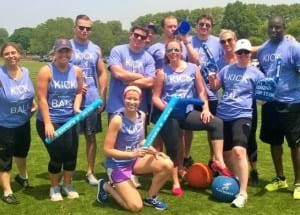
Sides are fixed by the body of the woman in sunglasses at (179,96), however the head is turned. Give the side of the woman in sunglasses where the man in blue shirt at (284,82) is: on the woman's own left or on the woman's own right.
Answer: on the woman's own left

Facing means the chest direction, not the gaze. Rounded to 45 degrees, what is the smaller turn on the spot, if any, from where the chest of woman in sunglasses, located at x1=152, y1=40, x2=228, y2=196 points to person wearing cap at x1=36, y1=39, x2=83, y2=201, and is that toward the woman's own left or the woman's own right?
approximately 90° to the woman's own right

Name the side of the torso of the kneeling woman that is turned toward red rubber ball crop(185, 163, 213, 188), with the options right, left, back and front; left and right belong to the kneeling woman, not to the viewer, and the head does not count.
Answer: left

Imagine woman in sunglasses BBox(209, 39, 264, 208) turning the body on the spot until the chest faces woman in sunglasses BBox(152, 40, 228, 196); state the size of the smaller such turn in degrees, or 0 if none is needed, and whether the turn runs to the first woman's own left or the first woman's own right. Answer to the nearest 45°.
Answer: approximately 90° to the first woman's own right

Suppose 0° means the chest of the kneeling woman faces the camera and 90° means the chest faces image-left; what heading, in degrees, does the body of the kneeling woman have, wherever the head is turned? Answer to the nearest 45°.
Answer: approximately 315°

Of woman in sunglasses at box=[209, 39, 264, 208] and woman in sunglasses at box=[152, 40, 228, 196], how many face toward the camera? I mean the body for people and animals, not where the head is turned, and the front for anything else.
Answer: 2

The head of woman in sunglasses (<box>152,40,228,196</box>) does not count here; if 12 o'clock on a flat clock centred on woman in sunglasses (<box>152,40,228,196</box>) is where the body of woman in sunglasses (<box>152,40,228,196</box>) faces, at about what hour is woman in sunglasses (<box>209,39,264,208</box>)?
woman in sunglasses (<box>209,39,264,208</box>) is roughly at 9 o'clock from woman in sunglasses (<box>152,40,228,196</box>).

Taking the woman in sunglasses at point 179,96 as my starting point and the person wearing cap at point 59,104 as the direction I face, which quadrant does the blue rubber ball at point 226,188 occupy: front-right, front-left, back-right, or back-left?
back-left
